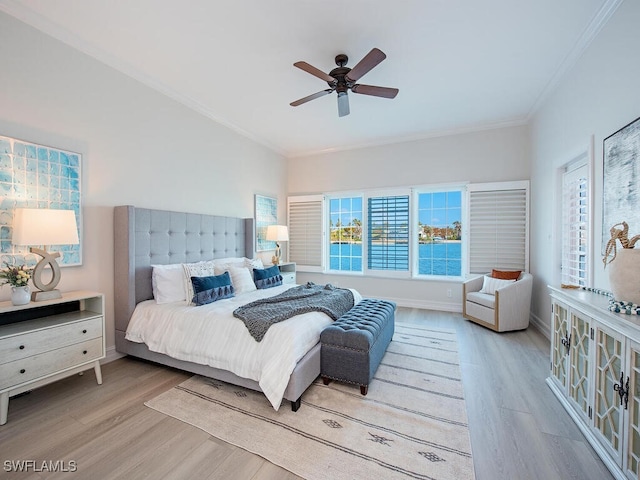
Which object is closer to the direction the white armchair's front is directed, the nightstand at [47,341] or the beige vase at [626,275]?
the nightstand

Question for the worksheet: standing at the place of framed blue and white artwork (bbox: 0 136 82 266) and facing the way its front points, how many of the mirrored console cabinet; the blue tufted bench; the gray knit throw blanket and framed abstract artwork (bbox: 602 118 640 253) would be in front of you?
4

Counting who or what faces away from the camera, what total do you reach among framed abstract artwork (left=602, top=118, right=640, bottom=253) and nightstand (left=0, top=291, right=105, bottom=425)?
0

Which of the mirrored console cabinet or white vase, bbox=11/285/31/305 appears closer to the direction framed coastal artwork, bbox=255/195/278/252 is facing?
the mirrored console cabinet

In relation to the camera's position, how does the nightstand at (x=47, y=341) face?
facing the viewer and to the right of the viewer

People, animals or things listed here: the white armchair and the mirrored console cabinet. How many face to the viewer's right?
0

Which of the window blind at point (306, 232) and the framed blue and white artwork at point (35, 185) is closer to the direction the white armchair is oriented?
the framed blue and white artwork

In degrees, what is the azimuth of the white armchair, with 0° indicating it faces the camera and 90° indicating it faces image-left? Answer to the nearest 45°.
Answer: approximately 45°

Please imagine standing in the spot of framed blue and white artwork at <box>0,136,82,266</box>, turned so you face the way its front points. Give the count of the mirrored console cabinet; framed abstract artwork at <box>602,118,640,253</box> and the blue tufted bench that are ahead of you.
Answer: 3

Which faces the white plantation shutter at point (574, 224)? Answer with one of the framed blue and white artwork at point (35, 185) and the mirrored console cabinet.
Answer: the framed blue and white artwork

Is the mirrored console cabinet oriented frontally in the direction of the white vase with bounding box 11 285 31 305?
yes
